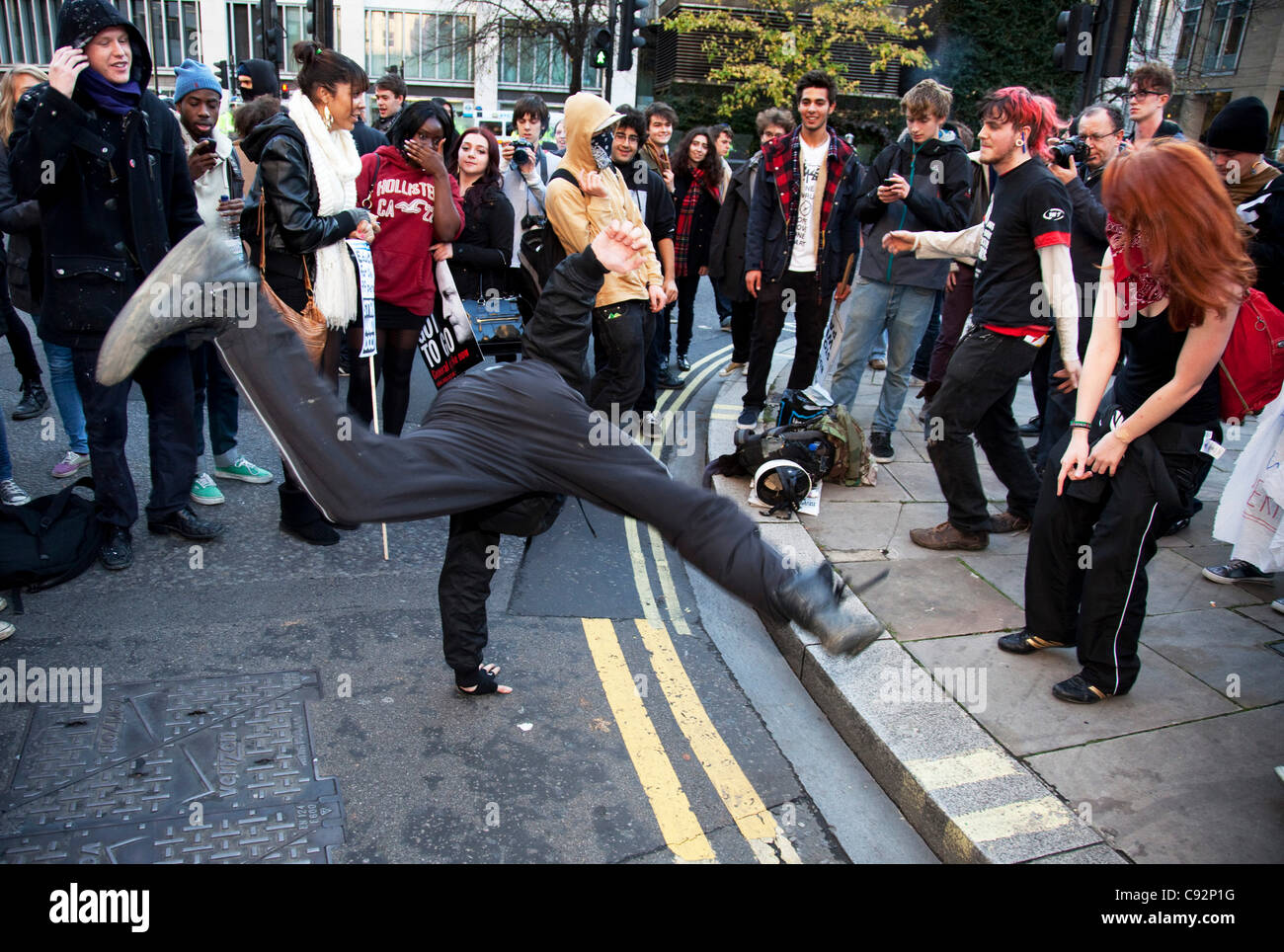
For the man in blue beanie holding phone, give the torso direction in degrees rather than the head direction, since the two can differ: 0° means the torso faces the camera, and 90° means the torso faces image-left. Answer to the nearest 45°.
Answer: approximately 315°

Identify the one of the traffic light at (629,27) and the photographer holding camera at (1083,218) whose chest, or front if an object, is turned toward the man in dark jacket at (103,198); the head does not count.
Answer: the photographer holding camera

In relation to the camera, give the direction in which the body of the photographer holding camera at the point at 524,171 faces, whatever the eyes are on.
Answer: toward the camera

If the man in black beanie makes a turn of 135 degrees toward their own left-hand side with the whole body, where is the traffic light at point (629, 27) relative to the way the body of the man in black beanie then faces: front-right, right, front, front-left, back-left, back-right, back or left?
back-left

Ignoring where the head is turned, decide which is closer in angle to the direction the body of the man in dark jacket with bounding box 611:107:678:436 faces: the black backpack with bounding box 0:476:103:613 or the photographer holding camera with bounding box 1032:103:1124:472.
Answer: the black backpack

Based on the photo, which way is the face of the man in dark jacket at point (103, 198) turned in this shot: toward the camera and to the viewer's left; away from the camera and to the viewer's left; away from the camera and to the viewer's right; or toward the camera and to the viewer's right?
toward the camera and to the viewer's right

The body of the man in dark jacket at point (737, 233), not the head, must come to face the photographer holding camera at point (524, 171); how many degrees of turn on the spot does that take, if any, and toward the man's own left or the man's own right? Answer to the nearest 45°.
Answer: approximately 45° to the man's own right

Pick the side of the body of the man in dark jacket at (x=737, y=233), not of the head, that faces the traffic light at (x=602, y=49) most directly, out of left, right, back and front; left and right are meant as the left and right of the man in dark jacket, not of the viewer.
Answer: back

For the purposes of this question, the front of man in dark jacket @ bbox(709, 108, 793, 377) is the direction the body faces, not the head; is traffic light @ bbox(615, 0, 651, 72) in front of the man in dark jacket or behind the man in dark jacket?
behind

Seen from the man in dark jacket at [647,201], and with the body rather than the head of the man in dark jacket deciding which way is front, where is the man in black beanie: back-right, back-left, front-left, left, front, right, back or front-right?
front-left

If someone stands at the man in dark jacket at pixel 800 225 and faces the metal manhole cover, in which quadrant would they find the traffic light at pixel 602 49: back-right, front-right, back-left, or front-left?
back-right

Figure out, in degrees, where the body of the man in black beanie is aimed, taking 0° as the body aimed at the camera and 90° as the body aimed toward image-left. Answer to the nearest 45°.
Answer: approximately 45°

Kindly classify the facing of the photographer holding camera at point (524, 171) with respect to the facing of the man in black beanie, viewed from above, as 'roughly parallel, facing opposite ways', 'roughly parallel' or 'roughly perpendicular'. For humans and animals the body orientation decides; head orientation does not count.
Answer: roughly perpendicular
